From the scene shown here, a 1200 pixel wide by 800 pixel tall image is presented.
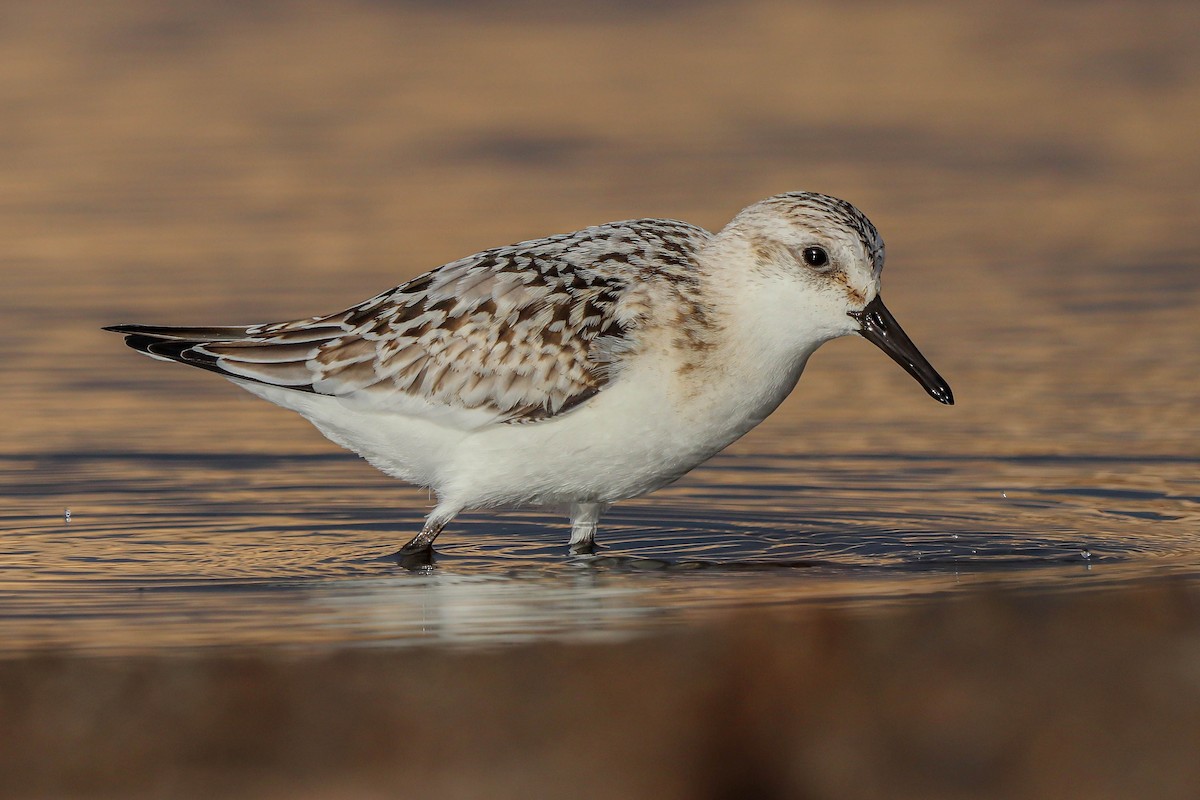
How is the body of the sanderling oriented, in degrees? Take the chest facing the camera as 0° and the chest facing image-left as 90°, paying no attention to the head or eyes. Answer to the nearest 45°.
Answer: approximately 270°
